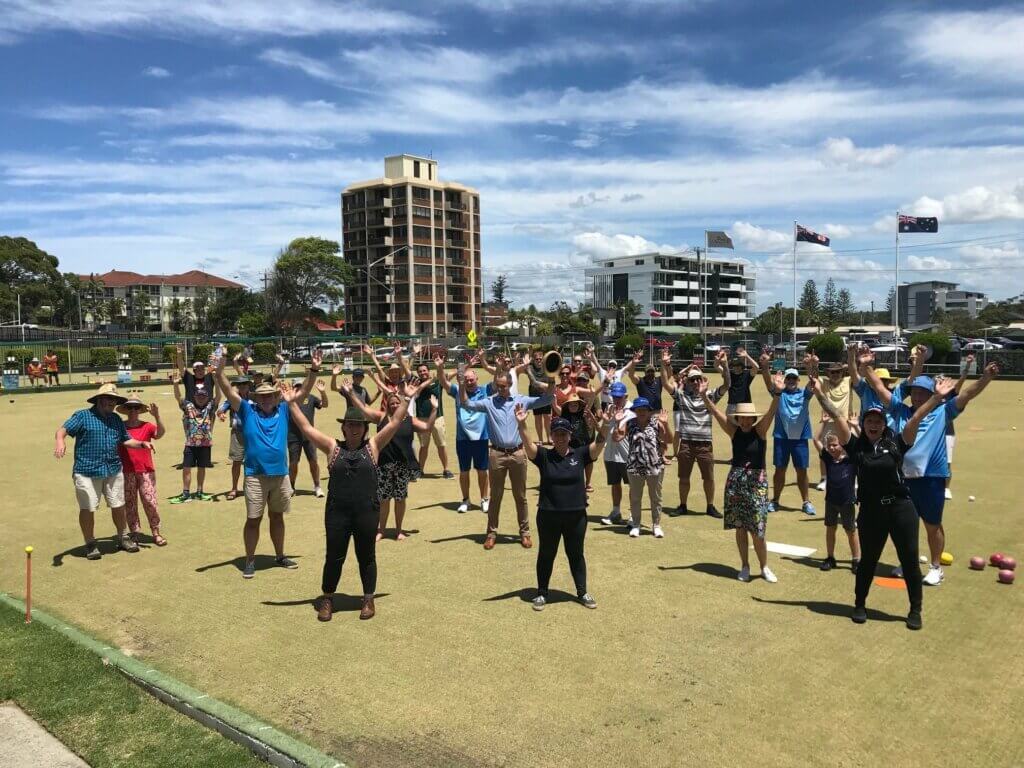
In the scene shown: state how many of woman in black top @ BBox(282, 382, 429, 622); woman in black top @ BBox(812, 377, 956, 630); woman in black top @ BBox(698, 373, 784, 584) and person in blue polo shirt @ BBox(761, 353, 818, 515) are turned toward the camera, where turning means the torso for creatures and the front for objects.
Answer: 4

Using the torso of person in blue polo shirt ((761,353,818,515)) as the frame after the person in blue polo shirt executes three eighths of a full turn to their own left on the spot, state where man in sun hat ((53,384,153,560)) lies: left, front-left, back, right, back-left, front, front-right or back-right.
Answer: back

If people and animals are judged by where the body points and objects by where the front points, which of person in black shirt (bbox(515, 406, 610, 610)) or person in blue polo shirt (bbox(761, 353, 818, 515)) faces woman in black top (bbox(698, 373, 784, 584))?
the person in blue polo shirt

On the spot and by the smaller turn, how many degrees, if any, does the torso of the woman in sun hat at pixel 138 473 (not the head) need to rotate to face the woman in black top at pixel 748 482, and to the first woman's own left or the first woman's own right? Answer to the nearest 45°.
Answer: approximately 45° to the first woman's own left

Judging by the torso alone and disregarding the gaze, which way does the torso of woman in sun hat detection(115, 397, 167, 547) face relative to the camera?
toward the camera

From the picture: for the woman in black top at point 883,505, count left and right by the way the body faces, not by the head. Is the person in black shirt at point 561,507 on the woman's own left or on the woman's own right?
on the woman's own right

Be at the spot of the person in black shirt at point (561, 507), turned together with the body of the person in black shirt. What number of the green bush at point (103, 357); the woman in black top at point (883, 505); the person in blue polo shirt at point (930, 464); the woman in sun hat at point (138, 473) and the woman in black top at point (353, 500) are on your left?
2

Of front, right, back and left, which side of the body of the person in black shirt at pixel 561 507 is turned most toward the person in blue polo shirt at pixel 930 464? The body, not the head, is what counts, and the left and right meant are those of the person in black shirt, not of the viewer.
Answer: left

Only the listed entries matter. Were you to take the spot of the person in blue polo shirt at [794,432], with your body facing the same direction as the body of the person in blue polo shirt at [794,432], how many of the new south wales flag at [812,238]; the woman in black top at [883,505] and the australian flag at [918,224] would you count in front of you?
1

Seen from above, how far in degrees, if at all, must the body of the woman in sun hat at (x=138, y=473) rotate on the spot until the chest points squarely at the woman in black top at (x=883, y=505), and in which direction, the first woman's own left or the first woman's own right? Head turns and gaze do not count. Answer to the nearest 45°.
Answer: approximately 45° to the first woman's own left

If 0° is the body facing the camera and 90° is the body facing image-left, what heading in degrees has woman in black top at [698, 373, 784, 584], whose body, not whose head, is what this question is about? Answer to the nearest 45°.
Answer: approximately 0°
